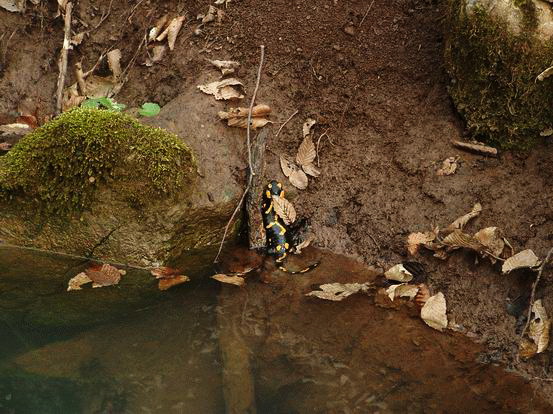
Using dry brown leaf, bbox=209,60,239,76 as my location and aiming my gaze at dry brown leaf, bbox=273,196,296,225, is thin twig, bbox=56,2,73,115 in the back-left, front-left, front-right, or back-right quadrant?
back-right

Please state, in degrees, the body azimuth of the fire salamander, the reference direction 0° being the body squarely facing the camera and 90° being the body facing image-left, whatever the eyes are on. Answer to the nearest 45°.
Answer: approximately 180°

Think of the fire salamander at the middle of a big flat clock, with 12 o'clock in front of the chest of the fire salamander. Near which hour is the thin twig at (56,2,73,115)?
The thin twig is roughly at 10 o'clock from the fire salamander.

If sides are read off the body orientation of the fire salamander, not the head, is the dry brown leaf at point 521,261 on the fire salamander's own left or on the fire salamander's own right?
on the fire salamander's own right

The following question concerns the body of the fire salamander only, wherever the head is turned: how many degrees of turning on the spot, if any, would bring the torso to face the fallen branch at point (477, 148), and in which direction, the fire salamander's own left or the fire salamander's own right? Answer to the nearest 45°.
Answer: approximately 90° to the fire salamander's own right

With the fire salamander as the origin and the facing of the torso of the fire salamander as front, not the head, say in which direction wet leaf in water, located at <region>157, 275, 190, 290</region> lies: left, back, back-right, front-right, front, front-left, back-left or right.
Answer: back-left

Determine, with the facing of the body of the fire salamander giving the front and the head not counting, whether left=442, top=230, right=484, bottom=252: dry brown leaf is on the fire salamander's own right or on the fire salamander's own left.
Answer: on the fire salamander's own right

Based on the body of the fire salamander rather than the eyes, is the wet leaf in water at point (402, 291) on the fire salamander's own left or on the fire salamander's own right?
on the fire salamander's own right

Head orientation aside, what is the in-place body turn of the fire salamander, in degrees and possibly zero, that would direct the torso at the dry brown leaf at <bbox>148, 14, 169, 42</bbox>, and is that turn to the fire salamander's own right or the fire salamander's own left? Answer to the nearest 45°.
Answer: approximately 45° to the fire salamander's own left

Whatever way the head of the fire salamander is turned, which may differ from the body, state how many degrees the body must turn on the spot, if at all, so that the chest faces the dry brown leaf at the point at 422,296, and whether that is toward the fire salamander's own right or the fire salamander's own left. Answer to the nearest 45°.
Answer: approximately 135° to the fire salamander's own right

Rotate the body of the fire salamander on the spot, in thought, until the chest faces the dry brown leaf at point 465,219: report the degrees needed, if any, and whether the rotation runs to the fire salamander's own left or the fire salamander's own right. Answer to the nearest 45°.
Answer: approximately 90° to the fire salamander's own right

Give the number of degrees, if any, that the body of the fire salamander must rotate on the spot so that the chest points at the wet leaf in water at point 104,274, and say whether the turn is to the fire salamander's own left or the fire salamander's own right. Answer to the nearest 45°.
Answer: approximately 135° to the fire salamander's own left
